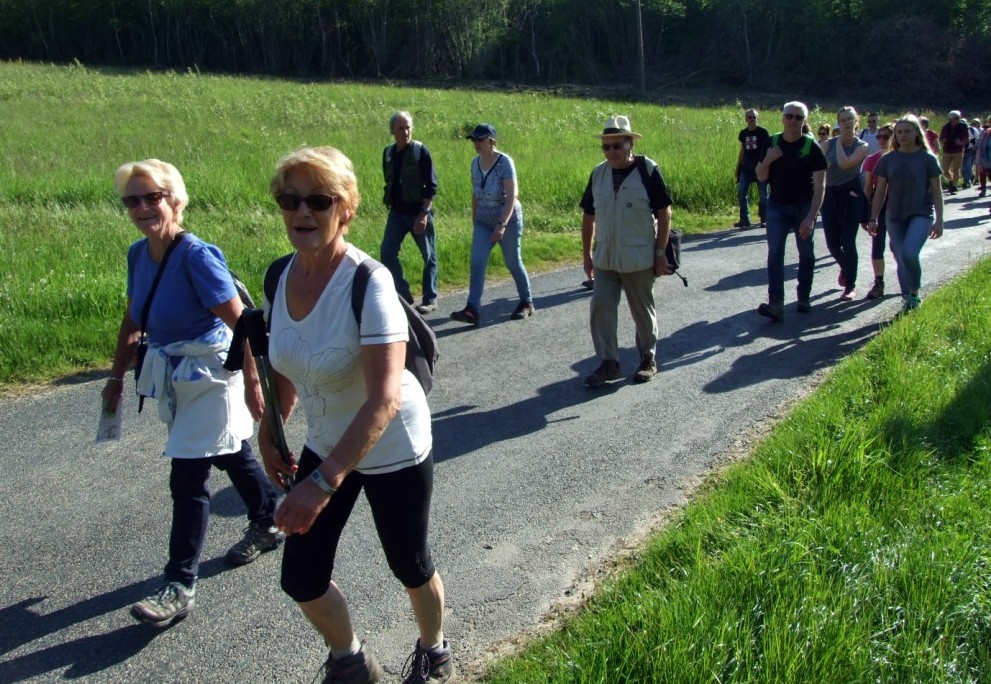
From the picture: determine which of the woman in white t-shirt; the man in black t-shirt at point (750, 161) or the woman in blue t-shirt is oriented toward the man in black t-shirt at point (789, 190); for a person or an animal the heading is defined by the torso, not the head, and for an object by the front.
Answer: the man in black t-shirt at point (750, 161)

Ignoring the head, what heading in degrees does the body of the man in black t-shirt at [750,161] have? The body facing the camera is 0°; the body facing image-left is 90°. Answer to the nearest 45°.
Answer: approximately 0°

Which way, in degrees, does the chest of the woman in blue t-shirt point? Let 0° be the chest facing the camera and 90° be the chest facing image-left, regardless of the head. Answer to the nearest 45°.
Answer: approximately 45°

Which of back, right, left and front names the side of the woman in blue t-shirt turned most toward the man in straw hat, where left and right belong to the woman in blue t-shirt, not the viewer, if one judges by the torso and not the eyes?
back

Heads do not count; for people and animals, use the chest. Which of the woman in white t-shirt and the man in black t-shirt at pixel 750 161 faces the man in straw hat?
the man in black t-shirt

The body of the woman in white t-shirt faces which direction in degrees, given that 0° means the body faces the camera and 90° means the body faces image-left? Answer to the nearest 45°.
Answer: approximately 45°

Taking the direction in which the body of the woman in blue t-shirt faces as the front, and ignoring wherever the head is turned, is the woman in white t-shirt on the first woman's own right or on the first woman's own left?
on the first woman's own left

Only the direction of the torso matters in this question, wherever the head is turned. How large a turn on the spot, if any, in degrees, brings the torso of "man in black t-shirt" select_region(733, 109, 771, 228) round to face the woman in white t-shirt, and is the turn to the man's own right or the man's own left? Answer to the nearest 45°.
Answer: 0° — they already face them

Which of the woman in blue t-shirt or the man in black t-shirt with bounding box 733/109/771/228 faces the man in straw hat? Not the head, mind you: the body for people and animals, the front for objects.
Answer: the man in black t-shirt

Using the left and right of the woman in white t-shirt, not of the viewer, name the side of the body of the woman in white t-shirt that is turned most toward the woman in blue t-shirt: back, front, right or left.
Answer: right
